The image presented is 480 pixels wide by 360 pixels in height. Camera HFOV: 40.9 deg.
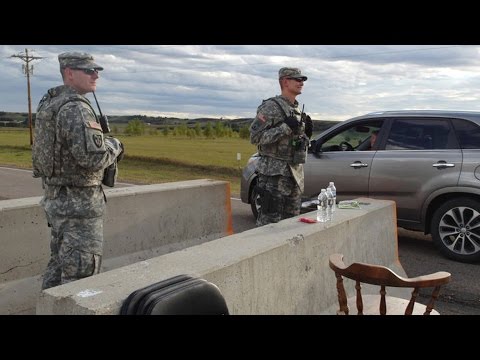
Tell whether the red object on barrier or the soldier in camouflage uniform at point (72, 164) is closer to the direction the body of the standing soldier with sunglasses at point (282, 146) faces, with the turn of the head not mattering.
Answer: the red object on barrier

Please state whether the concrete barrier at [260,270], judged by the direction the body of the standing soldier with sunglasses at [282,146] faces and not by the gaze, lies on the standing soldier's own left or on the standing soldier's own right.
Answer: on the standing soldier's own right

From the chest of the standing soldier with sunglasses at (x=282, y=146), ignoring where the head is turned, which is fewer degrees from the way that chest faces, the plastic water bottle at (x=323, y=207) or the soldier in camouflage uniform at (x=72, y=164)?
the plastic water bottle

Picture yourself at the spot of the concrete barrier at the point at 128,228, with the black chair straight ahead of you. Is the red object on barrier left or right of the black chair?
left

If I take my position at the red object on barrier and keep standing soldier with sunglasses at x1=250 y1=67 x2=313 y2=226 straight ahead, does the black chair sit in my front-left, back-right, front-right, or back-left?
back-left

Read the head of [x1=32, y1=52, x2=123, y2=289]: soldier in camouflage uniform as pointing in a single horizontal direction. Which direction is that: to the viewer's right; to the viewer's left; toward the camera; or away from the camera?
to the viewer's right

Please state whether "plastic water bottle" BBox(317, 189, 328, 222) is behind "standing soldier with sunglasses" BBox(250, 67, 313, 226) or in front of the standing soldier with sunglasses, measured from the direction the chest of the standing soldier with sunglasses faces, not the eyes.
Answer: in front

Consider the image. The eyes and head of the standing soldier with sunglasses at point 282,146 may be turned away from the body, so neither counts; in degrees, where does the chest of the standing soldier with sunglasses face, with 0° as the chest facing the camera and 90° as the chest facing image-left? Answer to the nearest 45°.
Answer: approximately 315°

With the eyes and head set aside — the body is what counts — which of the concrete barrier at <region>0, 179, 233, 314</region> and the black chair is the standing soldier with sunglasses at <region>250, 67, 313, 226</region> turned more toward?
the black chair

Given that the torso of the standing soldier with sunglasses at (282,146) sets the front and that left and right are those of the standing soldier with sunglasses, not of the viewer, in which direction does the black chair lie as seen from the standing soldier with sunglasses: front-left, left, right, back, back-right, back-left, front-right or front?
front-right

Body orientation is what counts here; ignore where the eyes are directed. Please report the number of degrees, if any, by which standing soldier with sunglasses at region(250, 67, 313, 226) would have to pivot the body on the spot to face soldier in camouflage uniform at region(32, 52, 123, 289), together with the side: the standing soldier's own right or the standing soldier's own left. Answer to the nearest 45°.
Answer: approximately 90° to the standing soldier's own right
